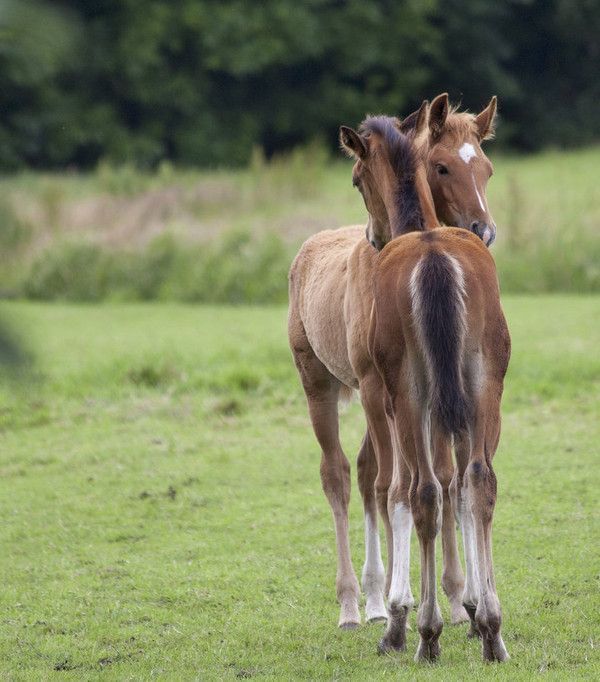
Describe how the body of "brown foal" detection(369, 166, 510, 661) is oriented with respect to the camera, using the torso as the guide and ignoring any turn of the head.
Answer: away from the camera

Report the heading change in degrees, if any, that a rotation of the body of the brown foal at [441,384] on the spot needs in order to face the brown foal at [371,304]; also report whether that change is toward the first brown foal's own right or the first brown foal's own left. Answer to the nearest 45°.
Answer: approximately 45° to the first brown foal's own left

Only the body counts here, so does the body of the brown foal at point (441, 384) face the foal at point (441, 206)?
yes
